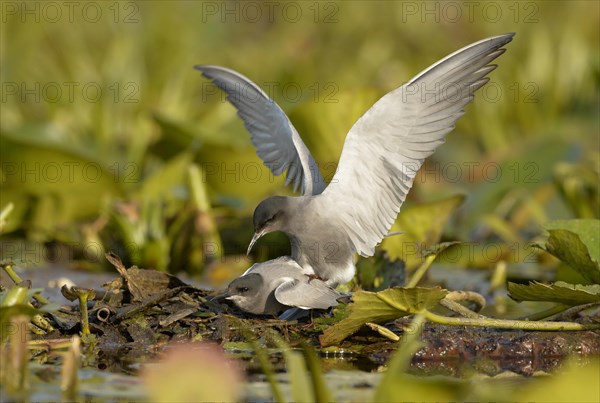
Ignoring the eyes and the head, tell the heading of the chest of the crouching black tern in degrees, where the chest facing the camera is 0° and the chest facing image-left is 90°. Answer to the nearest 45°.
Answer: approximately 90°

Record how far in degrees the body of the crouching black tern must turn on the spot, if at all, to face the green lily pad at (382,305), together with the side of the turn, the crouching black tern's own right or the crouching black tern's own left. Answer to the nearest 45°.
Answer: approximately 135° to the crouching black tern's own left

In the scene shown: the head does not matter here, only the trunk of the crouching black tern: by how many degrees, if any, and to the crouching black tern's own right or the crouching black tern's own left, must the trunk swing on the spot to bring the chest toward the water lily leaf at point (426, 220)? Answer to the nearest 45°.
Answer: approximately 135° to the crouching black tern's own right

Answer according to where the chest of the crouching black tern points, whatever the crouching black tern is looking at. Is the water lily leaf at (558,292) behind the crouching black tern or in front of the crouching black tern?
behind

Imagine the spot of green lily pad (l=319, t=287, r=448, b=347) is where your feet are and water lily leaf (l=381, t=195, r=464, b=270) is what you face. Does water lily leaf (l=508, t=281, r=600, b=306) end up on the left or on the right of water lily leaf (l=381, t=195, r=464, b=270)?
right

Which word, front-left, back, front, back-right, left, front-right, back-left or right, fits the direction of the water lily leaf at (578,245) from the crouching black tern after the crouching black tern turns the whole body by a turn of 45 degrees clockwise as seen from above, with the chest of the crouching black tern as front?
back-right
